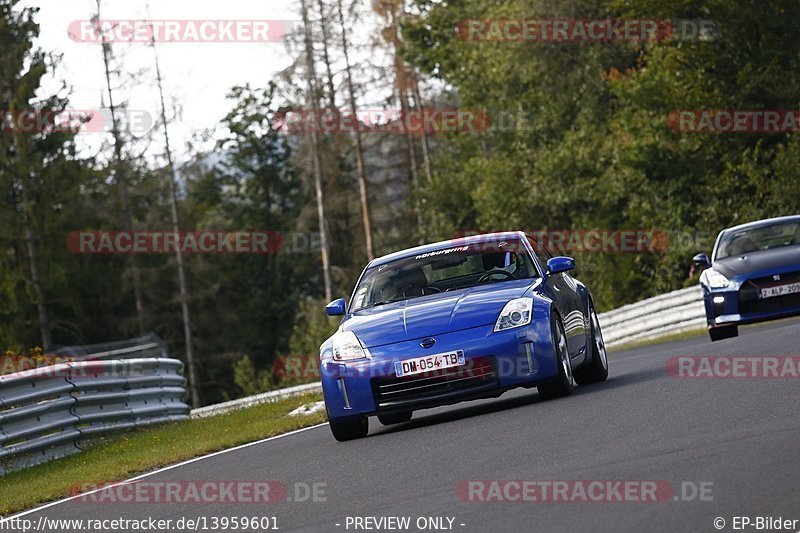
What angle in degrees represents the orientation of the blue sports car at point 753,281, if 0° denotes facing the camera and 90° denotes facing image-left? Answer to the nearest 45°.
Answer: approximately 0°

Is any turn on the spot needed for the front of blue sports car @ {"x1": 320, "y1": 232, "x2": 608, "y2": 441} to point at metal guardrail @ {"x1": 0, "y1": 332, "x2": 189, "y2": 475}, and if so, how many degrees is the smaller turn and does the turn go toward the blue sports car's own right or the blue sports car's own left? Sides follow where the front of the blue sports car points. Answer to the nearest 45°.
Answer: approximately 135° to the blue sports car's own right

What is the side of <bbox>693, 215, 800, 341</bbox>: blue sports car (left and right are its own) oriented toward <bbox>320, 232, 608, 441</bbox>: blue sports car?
front

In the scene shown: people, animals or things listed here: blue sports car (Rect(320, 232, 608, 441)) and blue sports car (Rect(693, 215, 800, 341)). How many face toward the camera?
2

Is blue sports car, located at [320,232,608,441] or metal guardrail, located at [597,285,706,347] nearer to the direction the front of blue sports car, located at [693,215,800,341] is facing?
the blue sports car

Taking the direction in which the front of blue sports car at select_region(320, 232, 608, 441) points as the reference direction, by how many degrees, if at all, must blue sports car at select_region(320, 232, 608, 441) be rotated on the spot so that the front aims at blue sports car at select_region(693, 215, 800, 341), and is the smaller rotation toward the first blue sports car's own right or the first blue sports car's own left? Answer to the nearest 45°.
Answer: approximately 135° to the first blue sports car's own left

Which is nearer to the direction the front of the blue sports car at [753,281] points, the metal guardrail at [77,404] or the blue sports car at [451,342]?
the blue sports car

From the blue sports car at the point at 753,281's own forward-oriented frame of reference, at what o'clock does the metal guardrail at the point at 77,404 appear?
The metal guardrail is roughly at 2 o'clock from the blue sports car.
